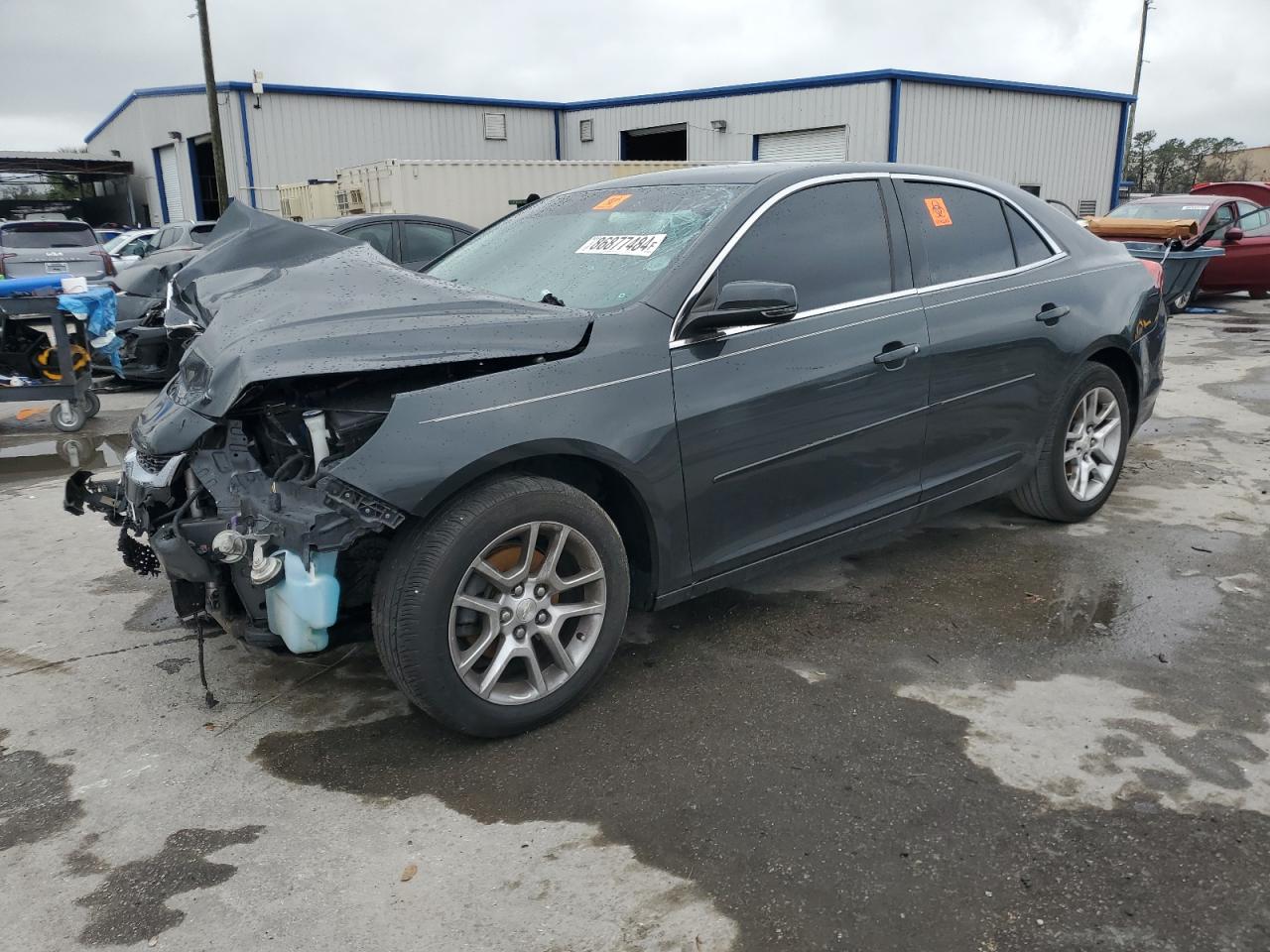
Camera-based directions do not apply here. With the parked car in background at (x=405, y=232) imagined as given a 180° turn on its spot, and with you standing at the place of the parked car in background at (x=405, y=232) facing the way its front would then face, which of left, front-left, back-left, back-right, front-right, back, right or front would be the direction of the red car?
front

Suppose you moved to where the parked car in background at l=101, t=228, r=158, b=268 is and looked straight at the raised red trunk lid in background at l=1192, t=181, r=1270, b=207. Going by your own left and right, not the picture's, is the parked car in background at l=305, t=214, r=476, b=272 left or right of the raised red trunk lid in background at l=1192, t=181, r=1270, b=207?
right

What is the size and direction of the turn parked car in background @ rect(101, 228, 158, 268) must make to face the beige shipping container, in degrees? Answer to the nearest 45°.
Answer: approximately 90° to its left

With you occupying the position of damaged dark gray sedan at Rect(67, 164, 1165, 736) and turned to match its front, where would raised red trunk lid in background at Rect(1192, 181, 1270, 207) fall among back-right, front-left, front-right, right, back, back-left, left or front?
back

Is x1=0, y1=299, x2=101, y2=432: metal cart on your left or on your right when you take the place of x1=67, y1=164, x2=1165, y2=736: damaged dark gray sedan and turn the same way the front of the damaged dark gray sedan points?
on your right

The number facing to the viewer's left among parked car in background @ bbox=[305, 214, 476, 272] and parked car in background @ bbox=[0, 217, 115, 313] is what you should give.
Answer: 1

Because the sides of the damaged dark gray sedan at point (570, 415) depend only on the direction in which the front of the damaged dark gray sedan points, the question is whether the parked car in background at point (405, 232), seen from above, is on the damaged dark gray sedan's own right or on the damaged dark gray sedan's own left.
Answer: on the damaged dark gray sedan's own right

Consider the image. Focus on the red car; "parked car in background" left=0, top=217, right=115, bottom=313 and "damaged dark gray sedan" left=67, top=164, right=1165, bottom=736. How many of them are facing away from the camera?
1

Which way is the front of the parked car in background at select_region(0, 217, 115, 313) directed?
away from the camera

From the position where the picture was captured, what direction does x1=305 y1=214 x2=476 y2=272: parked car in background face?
facing to the left of the viewer

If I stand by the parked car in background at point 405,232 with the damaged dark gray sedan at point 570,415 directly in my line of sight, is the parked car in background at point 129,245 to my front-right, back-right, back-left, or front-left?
back-right
